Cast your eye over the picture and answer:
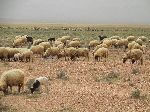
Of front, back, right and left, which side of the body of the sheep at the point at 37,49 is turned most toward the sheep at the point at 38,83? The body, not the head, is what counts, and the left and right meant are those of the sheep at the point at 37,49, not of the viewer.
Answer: left

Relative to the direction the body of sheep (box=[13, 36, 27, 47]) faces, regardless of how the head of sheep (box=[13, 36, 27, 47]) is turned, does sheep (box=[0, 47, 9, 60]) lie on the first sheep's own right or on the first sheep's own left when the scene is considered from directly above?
on the first sheep's own left

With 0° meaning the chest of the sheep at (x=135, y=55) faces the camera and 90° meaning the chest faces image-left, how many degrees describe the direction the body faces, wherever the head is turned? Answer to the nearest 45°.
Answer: approximately 90°

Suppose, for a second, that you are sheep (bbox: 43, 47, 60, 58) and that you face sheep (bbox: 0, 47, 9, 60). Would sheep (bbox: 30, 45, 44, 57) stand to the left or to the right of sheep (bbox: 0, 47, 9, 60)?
right

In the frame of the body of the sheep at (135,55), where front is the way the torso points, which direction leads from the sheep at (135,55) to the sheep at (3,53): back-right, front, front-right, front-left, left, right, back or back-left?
front

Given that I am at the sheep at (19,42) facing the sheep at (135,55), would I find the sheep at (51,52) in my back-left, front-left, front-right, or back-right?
front-right

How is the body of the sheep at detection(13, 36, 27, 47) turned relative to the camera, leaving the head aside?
to the viewer's left

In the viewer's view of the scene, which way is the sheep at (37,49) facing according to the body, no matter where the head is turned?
to the viewer's left
